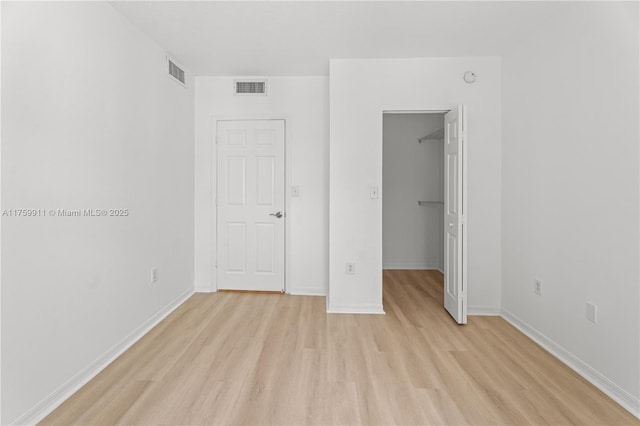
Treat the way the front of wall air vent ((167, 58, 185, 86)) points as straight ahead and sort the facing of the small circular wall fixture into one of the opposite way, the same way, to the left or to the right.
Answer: to the right

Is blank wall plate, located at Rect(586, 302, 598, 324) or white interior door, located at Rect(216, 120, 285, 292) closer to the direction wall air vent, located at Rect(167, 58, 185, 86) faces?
the blank wall plate

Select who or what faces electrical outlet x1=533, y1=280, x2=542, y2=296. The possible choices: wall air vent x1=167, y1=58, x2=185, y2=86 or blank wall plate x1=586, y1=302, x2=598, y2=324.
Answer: the wall air vent

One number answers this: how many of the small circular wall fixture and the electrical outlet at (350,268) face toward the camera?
2

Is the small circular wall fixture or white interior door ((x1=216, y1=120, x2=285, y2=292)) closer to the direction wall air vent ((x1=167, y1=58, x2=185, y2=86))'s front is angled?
the small circular wall fixture

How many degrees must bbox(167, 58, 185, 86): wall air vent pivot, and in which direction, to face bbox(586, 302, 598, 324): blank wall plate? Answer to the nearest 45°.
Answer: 0° — it already faces it

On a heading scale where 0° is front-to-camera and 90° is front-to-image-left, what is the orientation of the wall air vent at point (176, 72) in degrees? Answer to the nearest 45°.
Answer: approximately 315°
